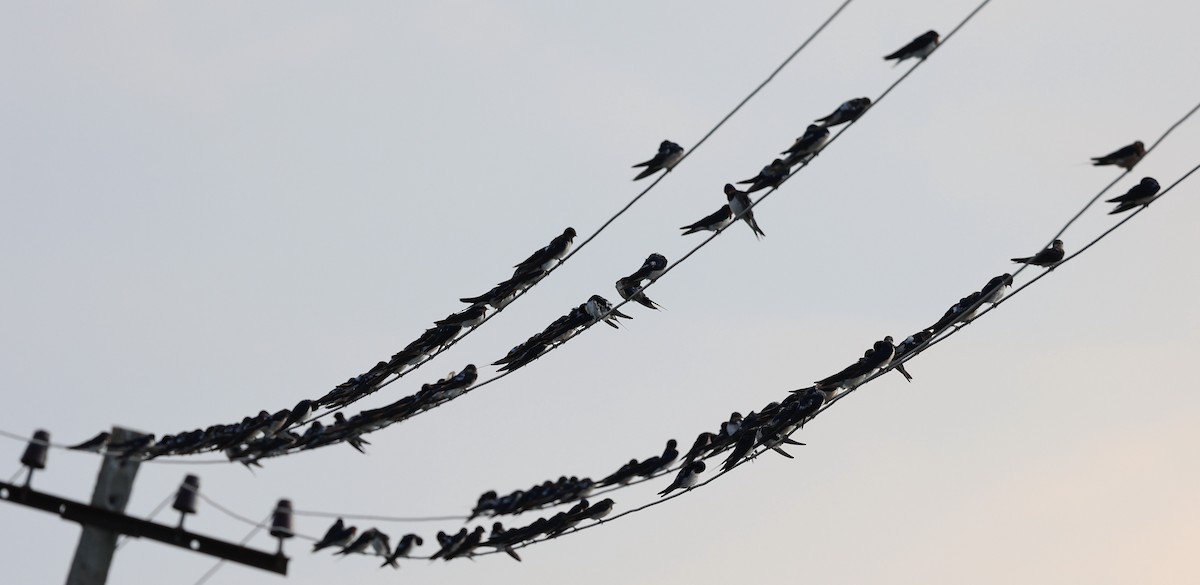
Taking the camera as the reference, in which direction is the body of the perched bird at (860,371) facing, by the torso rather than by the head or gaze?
to the viewer's right

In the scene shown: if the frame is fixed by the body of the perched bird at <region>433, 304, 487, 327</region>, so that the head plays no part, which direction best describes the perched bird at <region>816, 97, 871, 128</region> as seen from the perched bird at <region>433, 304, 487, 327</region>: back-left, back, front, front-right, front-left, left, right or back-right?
front-right

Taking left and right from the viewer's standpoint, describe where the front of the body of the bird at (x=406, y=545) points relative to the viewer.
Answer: facing to the right of the viewer

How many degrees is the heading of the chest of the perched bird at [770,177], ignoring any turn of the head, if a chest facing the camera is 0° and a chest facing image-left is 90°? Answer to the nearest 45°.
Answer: approximately 270°

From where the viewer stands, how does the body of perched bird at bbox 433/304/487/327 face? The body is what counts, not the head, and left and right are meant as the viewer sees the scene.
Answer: facing to the right of the viewer

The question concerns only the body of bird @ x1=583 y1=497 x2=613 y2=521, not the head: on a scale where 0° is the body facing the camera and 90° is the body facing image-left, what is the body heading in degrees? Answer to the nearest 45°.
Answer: approximately 270°

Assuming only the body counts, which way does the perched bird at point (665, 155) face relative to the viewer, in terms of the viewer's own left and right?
facing to the right of the viewer

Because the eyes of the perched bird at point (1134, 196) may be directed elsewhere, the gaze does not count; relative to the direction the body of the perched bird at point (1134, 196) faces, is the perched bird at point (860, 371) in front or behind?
behind

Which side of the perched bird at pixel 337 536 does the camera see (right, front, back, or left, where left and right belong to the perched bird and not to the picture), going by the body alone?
right

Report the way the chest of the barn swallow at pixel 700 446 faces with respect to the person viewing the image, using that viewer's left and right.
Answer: facing to the right of the viewer
